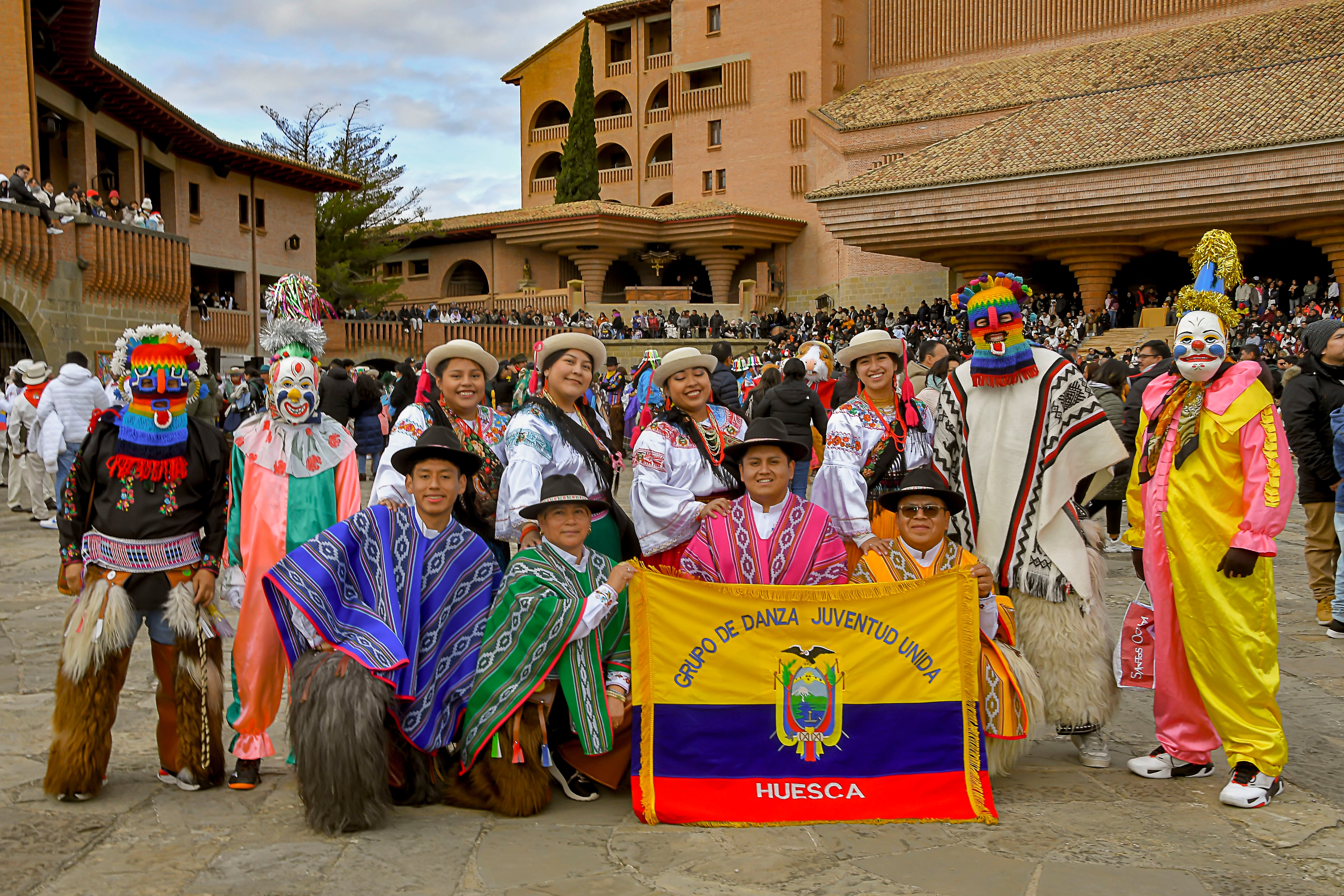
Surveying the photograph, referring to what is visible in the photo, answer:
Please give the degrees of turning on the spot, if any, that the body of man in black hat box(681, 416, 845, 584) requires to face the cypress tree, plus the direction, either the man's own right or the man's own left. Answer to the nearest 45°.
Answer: approximately 180°

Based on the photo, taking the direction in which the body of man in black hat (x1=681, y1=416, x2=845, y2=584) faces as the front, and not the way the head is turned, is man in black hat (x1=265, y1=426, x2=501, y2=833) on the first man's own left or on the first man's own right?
on the first man's own right

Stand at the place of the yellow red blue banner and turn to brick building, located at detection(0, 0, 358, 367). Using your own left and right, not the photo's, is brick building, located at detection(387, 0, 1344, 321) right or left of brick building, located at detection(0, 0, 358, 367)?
right

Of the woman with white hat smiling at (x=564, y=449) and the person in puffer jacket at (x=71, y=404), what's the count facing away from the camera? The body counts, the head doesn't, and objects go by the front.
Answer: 1

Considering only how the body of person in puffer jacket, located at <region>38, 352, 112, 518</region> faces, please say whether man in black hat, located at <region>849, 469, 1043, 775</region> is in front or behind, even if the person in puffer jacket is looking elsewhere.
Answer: behind
